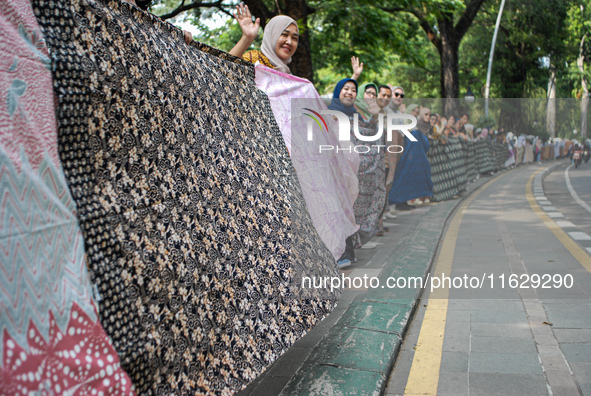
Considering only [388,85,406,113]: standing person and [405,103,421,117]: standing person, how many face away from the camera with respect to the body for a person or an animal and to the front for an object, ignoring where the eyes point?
0

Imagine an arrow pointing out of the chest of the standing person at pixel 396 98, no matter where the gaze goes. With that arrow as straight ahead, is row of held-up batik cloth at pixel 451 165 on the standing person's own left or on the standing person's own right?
on the standing person's own left

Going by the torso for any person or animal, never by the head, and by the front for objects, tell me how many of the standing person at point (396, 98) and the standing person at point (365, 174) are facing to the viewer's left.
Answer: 0

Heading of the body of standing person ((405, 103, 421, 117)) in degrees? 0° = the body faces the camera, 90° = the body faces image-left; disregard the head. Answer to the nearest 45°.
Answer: approximately 315°

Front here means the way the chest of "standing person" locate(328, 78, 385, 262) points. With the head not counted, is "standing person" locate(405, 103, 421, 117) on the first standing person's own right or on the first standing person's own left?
on the first standing person's own left

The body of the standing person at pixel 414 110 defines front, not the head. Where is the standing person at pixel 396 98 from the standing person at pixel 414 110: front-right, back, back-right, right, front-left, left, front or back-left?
front-right

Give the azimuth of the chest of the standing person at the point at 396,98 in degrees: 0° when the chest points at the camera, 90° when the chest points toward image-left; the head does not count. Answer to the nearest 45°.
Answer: approximately 315°

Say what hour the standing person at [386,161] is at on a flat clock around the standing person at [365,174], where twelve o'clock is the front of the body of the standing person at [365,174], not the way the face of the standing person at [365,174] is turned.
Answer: the standing person at [386,161] is roughly at 8 o'clock from the standing person at [365,174].
